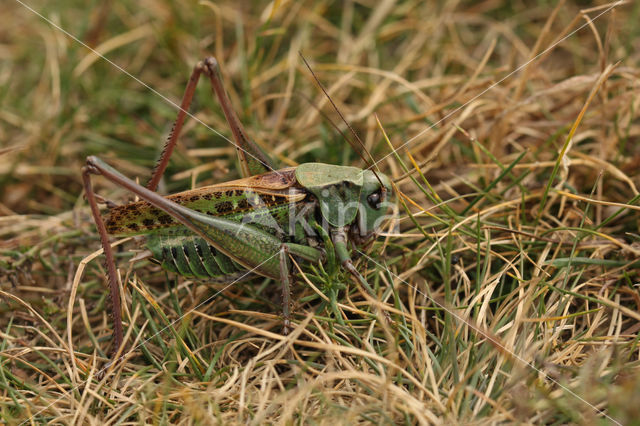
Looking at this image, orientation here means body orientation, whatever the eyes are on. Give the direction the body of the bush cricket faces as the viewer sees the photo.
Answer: to the viewer's right
